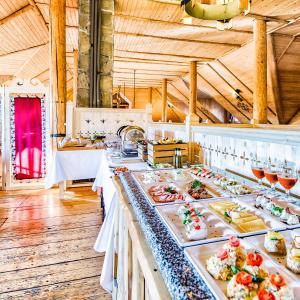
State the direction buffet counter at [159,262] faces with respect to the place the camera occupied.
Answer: facing to the left of the viewer

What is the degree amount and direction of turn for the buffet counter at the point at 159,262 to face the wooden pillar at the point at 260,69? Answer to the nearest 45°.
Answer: approximately 135° to its right

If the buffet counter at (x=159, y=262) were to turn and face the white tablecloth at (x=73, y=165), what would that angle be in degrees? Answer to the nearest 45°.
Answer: approximately 45° to its right

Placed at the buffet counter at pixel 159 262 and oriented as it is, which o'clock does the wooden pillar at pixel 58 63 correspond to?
The wooden pillar is roughly at 2 o'clock from the buffet counter.
